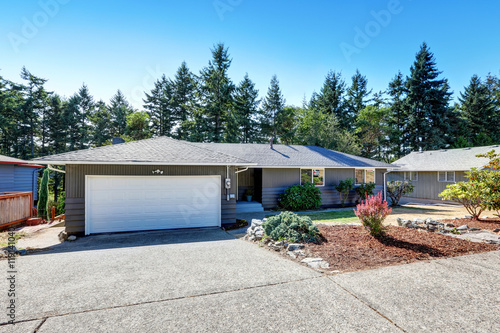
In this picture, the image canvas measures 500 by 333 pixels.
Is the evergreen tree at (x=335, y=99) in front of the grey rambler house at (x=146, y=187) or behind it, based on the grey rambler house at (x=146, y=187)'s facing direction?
behind

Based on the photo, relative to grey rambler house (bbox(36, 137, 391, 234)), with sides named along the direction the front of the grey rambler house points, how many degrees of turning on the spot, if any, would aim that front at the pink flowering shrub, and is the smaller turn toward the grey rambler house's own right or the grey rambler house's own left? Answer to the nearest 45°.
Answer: approximately 45° to the grey rambler house's own left

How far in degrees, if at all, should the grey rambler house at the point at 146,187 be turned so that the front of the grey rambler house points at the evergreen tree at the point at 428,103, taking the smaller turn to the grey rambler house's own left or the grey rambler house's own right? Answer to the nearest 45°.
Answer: approximately 135° to the grey rambler house's own left

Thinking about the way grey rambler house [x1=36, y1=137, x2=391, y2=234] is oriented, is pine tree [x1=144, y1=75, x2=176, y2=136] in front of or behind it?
behind

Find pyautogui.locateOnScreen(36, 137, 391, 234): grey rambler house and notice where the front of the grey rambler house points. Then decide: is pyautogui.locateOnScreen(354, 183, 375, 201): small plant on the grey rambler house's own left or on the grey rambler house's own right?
on the grey rambler house's own left

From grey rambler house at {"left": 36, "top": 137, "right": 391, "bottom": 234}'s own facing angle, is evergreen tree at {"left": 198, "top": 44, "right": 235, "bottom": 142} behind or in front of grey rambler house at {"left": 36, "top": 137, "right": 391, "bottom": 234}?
behind

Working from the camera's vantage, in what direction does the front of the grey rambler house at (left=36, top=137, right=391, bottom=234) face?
facing the viewer

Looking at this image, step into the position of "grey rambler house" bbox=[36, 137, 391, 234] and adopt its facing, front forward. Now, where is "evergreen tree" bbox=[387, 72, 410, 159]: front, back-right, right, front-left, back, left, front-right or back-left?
back-left

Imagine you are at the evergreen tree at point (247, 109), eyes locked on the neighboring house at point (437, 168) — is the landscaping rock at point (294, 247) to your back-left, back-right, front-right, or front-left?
front-right
